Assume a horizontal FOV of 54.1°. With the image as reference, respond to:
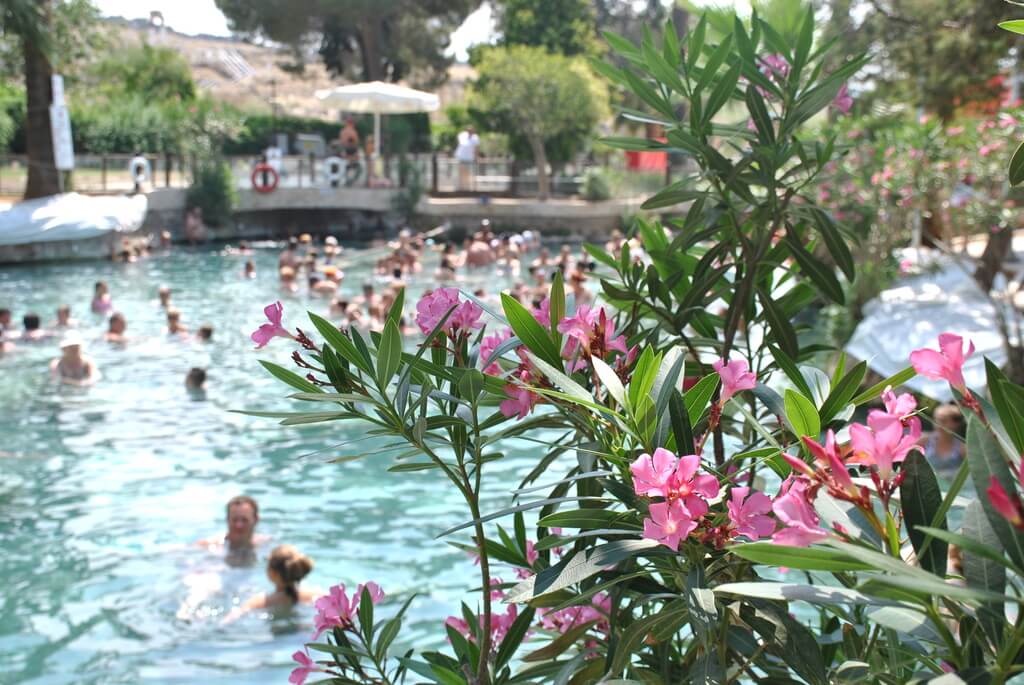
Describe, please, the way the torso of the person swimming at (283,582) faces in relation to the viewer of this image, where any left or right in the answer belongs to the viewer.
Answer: facing away from the viewer and to the left of the viewer

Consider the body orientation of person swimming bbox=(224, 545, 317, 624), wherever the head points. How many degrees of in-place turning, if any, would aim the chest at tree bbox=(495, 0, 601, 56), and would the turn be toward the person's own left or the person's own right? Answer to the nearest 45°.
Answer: approximately 45° to the person's own right

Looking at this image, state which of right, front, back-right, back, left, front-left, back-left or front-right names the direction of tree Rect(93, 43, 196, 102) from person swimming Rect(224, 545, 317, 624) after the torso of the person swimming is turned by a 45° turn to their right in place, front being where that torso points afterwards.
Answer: front

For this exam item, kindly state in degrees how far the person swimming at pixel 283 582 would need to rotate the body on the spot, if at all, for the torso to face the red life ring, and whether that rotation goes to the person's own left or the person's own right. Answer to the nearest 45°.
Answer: approximately 45° to the person's own right

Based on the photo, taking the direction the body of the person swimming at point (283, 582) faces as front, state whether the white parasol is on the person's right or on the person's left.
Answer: on the person's right

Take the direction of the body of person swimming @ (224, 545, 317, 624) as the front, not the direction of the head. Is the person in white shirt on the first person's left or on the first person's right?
on the first person's right

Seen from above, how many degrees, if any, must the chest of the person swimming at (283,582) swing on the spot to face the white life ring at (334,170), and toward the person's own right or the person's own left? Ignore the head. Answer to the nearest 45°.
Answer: approximately 45° to the person's own right

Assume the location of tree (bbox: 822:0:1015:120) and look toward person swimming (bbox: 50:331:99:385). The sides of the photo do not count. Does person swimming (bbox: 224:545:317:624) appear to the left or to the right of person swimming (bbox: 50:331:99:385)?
left

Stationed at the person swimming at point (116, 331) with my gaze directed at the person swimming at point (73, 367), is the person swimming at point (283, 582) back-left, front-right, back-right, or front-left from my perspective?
front-left

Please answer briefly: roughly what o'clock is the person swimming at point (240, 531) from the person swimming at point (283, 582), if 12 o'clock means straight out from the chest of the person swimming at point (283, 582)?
the person swimming at point (240, 531) is roughly at 1 o'clock from the person swimming at point (283, 582).

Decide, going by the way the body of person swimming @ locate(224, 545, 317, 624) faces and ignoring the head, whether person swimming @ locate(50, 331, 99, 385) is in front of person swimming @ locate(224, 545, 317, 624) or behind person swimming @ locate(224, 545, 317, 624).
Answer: in front

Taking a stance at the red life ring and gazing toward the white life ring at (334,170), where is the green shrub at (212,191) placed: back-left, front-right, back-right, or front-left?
back-right
